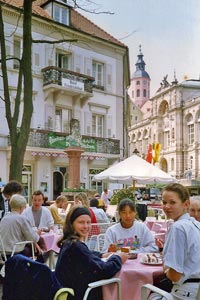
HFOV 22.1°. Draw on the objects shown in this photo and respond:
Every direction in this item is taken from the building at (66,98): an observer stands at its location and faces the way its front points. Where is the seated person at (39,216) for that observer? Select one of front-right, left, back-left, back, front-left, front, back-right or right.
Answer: front-right

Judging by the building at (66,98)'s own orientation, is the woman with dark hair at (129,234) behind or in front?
in front

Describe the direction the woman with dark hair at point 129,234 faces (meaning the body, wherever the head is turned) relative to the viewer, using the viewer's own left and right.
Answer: facing the viewer

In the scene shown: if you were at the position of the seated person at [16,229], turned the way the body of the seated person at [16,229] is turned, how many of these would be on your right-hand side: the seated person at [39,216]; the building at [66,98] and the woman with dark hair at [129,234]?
1

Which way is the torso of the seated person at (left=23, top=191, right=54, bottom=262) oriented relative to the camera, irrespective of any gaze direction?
toward the camera

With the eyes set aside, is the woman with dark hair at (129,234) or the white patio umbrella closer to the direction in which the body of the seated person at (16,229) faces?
the white patio umbrella

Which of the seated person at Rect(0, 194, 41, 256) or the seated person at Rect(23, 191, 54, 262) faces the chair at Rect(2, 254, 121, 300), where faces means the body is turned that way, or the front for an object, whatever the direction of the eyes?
the seated person at Rect(23, 191, 54, 262)

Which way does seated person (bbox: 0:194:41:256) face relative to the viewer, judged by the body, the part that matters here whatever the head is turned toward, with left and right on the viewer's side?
facing away from the viewer and to the right of the viewer
